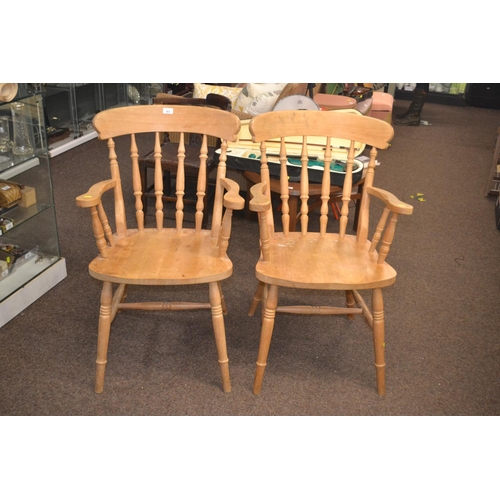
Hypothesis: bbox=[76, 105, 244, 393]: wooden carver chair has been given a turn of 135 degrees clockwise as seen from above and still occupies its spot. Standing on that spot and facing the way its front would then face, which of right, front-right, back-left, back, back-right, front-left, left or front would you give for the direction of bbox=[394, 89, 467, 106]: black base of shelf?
right

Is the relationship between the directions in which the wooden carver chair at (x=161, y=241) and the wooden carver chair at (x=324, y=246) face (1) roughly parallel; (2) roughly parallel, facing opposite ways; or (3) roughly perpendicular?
roughly parallel

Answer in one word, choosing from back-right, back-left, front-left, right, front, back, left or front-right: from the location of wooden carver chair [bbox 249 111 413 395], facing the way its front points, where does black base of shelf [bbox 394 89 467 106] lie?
back

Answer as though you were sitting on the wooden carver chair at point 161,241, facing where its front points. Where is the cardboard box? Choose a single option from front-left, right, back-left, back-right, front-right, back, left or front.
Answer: back-right

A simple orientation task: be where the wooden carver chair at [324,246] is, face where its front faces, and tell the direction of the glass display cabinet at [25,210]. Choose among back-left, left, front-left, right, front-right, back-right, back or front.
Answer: right

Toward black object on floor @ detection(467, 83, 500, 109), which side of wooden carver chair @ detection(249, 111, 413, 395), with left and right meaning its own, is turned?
back

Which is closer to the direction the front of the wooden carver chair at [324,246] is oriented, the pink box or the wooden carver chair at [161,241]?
the wooden carver chair

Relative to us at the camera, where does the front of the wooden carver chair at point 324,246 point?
facing the viewer

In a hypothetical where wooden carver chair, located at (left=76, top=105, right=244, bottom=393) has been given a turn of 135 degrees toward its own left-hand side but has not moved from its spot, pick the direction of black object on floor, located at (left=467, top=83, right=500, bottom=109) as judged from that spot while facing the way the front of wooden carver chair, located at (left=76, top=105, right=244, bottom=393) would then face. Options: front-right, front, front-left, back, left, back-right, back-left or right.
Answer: front

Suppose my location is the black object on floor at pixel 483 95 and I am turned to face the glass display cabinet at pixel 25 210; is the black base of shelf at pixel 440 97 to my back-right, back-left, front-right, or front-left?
front-right

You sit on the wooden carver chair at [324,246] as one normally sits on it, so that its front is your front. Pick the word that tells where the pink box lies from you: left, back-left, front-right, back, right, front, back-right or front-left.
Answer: back

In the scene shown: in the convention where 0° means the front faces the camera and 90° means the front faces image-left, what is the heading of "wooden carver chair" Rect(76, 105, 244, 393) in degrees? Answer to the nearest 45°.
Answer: approximately 0°

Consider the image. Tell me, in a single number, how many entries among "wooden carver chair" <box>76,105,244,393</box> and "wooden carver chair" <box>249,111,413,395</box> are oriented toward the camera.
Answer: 2

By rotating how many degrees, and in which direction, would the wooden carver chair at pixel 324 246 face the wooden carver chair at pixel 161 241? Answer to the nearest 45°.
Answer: approximately 90° to its right
